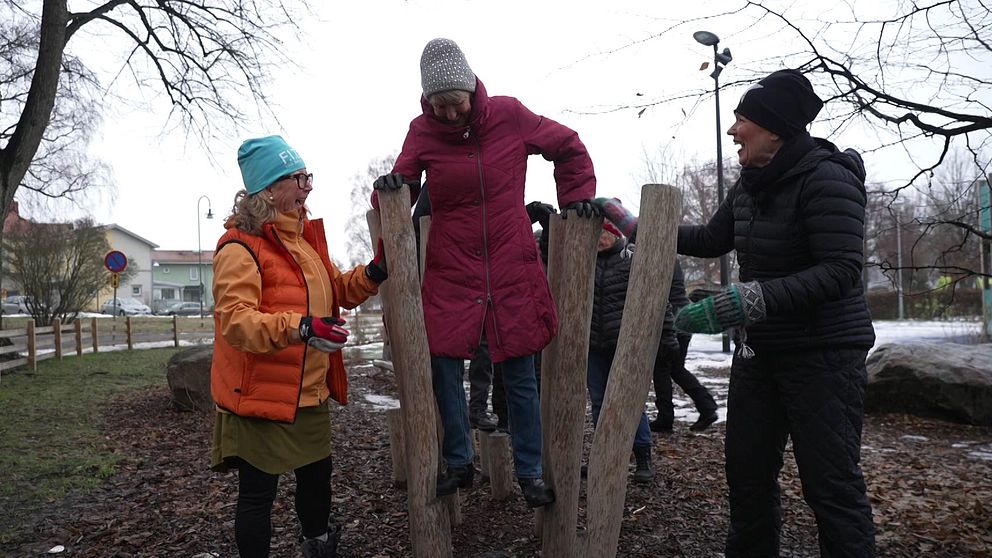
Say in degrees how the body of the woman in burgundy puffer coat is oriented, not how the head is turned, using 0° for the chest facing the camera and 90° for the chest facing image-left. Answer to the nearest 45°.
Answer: approximately 0°

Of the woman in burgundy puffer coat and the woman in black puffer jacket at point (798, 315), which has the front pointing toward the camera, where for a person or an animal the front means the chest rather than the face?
the woman in burgundy puffer coat

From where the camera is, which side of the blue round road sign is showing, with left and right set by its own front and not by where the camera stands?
front

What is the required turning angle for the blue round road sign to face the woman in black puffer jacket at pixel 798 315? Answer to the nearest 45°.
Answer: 0° — it already faces them

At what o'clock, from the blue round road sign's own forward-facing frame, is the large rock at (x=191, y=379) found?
The large rock is roughly at 12 o'clock from the blue round road sign.

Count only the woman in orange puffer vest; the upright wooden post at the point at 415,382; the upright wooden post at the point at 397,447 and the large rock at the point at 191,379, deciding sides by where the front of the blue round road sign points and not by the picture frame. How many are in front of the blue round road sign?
4

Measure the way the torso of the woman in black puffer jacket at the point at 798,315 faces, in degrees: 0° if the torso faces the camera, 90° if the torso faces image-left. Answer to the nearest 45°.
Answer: approximately 90°

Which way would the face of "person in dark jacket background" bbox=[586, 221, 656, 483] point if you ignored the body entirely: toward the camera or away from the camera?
toward the camera

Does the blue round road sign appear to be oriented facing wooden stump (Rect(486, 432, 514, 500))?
yes

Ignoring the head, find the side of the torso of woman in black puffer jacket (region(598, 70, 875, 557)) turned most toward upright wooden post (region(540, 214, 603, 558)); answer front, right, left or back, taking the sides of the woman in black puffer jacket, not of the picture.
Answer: front

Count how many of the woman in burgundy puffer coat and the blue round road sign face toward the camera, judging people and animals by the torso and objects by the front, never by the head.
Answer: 2

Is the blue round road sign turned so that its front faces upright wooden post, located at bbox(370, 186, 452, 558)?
yes

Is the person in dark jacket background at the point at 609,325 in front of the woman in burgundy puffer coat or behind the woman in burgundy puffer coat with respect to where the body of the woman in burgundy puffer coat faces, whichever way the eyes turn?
behind

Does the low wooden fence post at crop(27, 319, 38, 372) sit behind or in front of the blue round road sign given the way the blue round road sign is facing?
in front

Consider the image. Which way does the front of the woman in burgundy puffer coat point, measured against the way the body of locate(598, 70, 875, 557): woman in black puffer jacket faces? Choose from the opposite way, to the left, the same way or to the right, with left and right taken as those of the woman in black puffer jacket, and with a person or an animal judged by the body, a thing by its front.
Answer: to the left

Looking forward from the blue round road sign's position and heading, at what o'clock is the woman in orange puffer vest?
The woman in orange puffer vest is roughly at 12 o'clock from the blue round road sign.

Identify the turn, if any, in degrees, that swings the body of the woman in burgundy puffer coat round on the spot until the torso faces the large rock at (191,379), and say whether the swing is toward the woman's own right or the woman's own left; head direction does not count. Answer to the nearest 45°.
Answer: approximately 135° to the woman's own right

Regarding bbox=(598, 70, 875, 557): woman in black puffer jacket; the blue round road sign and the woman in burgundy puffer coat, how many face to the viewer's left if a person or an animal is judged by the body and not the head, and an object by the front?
1
